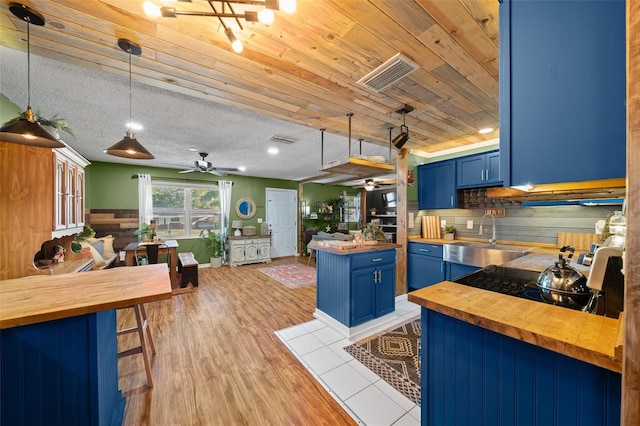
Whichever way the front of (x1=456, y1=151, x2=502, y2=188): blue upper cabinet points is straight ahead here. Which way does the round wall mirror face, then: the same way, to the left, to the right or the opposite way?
to the left

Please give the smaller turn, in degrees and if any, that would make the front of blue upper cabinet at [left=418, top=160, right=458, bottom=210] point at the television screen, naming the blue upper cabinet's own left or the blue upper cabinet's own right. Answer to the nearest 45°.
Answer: approximately 90° to the blue upper cabinet's own right

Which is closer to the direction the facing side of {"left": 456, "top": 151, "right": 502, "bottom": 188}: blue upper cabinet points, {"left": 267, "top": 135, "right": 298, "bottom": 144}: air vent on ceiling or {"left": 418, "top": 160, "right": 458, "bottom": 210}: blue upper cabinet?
the air vent on ceiling

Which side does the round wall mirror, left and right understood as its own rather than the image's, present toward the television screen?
left

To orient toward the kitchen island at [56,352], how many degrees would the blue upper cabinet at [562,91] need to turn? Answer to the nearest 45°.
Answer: approximately 45° to its left

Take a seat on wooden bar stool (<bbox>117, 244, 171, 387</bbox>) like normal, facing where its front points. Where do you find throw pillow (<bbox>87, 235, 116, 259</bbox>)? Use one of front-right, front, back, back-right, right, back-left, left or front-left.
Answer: back-right

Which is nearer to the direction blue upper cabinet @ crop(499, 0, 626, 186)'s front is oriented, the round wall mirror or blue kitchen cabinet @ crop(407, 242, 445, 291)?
the round wall mirror

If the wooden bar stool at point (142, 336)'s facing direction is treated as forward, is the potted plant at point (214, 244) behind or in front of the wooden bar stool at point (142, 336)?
behind

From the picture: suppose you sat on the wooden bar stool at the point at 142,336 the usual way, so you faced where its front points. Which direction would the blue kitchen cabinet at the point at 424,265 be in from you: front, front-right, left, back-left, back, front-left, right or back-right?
back-left

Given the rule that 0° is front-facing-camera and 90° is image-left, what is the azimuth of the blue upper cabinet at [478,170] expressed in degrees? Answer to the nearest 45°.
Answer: approximately 45°

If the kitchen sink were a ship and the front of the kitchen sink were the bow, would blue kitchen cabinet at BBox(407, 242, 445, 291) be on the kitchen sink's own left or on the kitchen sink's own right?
on the kitchen sink's own right

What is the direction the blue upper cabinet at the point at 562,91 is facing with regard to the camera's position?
facing to the left of the viewer

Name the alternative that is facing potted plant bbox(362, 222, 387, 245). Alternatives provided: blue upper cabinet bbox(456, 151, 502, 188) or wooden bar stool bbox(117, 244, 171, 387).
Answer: the blue upper cabinet

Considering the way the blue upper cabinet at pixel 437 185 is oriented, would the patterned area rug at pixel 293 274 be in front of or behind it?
in front

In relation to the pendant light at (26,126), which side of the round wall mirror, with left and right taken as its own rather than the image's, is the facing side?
front
